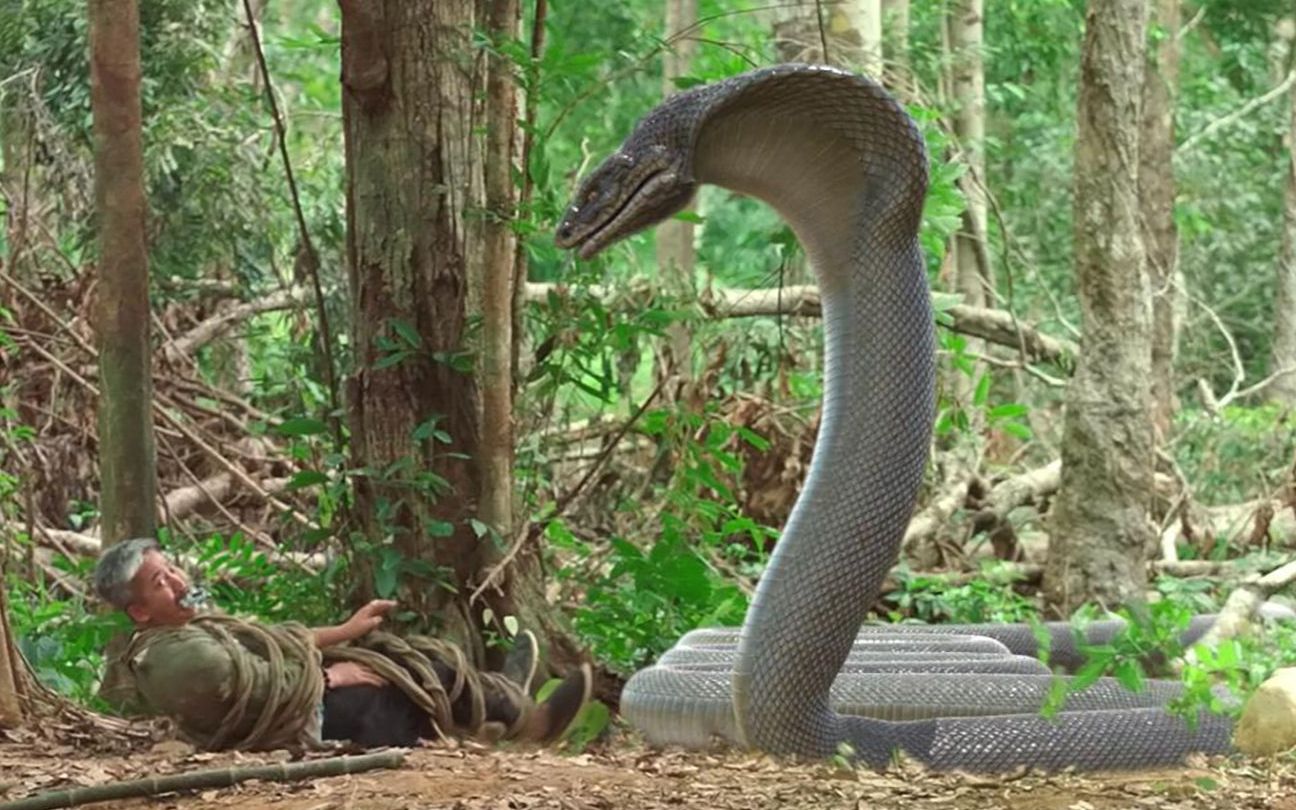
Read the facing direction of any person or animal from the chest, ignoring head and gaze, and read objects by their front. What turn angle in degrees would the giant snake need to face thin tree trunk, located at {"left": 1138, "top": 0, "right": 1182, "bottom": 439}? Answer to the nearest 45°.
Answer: approximately 90° to its right

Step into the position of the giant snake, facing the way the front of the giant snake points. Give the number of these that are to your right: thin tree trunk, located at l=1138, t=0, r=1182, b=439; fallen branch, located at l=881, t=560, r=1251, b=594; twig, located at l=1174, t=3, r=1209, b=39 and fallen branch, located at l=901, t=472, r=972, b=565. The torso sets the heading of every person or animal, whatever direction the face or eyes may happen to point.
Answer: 4

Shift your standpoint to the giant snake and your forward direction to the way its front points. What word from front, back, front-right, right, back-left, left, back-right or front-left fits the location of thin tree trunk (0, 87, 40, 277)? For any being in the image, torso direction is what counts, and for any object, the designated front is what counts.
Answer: front-right

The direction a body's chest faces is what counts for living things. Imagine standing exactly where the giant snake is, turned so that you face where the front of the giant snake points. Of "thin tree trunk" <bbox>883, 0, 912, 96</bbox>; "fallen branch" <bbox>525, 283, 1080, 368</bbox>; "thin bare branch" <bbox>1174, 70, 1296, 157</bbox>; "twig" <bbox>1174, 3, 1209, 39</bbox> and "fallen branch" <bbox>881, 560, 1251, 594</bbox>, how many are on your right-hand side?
5

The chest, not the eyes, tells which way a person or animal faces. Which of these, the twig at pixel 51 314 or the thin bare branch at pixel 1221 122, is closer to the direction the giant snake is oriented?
the twig

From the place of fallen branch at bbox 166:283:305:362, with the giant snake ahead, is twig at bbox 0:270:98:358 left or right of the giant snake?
right

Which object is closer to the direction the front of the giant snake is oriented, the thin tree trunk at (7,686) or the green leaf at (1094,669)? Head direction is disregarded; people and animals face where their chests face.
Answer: the thin tree trunk

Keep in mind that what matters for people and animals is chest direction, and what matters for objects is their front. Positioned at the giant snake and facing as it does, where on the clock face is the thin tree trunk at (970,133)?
The thin tree trunk is roughly at 3 o'clock from the giant snake.

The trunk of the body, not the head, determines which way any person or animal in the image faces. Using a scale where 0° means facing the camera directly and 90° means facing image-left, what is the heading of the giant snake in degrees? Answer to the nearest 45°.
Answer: approximately 90°

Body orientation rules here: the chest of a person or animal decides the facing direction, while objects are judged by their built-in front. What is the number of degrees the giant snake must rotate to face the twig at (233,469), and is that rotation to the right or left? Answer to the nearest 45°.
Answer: approximately 45° to its right

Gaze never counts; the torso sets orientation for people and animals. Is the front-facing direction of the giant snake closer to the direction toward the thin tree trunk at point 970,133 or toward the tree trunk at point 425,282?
the tree trunk

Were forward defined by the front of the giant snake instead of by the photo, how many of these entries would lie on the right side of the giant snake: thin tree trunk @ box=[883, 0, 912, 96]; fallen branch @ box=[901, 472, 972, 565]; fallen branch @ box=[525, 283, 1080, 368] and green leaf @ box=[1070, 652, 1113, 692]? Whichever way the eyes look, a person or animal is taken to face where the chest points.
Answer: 3

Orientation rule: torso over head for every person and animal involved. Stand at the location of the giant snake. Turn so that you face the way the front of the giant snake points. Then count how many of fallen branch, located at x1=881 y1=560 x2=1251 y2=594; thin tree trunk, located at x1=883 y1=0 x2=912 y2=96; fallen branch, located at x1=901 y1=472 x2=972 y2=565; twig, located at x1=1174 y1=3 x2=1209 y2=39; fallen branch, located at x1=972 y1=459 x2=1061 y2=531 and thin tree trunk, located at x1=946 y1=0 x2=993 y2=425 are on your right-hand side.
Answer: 6

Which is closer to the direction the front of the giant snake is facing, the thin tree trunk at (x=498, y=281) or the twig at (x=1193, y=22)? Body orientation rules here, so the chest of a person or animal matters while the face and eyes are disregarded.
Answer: the thin tree trunk

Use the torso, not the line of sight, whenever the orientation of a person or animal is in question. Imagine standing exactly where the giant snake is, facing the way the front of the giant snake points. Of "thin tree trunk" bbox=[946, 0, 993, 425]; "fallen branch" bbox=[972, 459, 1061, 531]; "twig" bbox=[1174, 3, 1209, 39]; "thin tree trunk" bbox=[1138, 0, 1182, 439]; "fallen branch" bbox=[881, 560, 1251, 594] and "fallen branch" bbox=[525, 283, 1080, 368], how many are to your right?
6

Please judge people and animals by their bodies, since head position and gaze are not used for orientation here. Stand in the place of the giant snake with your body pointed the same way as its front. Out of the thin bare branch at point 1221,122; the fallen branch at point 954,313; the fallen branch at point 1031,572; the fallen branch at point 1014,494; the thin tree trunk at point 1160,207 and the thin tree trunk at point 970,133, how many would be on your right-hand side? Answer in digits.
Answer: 6

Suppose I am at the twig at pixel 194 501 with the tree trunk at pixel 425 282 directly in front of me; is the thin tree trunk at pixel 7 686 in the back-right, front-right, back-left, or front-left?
front-right

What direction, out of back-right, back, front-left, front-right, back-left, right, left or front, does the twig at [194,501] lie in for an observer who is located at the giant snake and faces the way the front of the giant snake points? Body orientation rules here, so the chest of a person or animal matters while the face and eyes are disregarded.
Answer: front-right

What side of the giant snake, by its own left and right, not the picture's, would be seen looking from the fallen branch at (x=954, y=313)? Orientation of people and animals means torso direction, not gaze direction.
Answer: right

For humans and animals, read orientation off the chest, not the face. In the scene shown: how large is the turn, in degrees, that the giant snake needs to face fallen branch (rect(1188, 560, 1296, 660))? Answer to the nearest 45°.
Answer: approximately 180°
